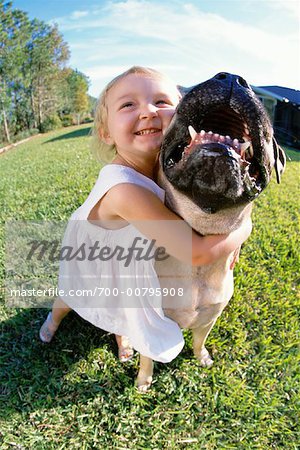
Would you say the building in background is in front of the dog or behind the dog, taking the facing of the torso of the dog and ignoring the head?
behind

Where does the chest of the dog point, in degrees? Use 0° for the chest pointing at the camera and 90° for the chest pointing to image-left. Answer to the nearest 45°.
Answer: approximately 0°

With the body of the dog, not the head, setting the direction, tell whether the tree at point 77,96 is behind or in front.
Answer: behind
